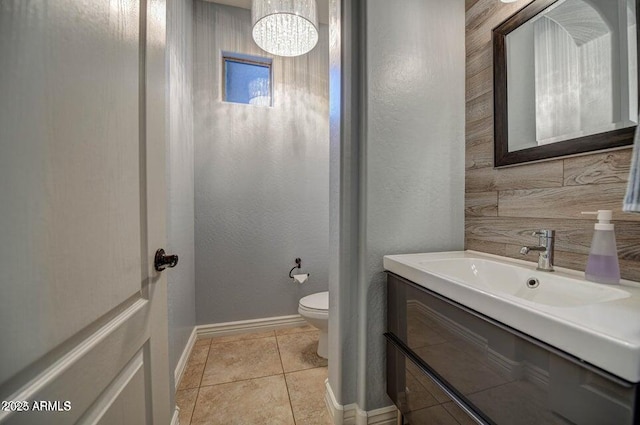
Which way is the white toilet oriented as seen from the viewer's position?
to the viewer's left

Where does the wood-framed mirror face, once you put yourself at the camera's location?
facing the viewer and to the left of the viewer

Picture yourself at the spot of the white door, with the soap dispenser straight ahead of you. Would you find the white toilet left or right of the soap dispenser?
left

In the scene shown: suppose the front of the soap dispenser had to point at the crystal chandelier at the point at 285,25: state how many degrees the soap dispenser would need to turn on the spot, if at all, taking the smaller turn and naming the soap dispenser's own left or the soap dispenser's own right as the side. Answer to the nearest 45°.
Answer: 0° — it already faces it

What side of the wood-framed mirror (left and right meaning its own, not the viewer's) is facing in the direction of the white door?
front

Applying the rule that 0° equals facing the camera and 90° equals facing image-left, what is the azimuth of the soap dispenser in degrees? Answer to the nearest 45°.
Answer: approximately 90°

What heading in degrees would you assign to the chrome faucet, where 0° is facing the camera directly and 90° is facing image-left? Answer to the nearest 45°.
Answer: approximately 45°
